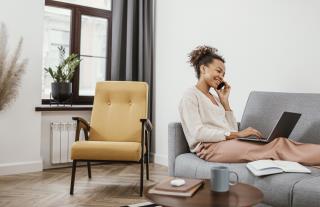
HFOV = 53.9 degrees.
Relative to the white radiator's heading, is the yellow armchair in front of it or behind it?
in front

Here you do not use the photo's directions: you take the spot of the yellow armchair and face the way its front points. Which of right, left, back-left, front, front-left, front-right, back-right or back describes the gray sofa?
front-left

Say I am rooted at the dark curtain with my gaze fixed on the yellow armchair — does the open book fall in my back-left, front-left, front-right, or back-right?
front-left

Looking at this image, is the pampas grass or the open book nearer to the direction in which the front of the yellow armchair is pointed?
the open book

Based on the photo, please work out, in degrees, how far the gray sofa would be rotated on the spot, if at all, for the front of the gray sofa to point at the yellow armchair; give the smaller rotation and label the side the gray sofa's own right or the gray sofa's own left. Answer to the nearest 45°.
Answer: approximately 90° to the gray sofa's own right

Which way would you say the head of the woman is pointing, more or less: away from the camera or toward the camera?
toward the camera

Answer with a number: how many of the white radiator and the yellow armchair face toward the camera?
2

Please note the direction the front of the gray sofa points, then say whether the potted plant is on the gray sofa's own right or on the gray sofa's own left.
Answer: on the gray sofa's own right

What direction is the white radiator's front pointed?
toward the camera

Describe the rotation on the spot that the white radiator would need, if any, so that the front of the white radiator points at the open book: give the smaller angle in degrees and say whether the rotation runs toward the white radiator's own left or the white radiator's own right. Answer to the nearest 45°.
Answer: approximately 45° to the white radiator's own left

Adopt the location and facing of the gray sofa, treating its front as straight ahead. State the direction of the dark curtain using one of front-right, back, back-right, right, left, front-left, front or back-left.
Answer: right

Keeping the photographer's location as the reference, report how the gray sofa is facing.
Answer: facing the viewer and to the left of the viewer

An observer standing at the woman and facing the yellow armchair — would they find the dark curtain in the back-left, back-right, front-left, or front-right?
front-right

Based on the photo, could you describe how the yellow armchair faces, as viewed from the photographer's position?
facing the viewer

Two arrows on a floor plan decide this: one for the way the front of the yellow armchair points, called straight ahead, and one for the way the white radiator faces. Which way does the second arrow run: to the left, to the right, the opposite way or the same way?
the same way

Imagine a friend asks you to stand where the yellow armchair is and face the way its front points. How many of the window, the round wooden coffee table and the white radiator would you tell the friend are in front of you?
1
